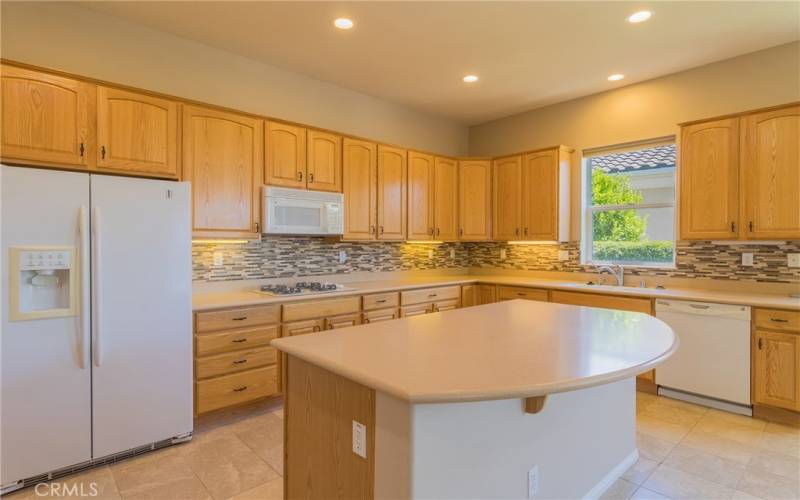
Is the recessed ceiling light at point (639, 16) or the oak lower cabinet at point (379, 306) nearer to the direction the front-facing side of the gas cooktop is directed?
the recessed ceiling light

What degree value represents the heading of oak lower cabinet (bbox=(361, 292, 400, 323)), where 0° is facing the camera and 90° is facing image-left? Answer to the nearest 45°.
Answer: approximately 315°

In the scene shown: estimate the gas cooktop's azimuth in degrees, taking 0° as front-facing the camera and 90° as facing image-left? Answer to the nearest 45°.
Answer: approximately 315°

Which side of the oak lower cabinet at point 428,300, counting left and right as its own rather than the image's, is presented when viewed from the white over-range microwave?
right

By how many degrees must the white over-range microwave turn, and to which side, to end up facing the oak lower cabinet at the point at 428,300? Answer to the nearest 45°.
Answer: approximately 45° to its left
